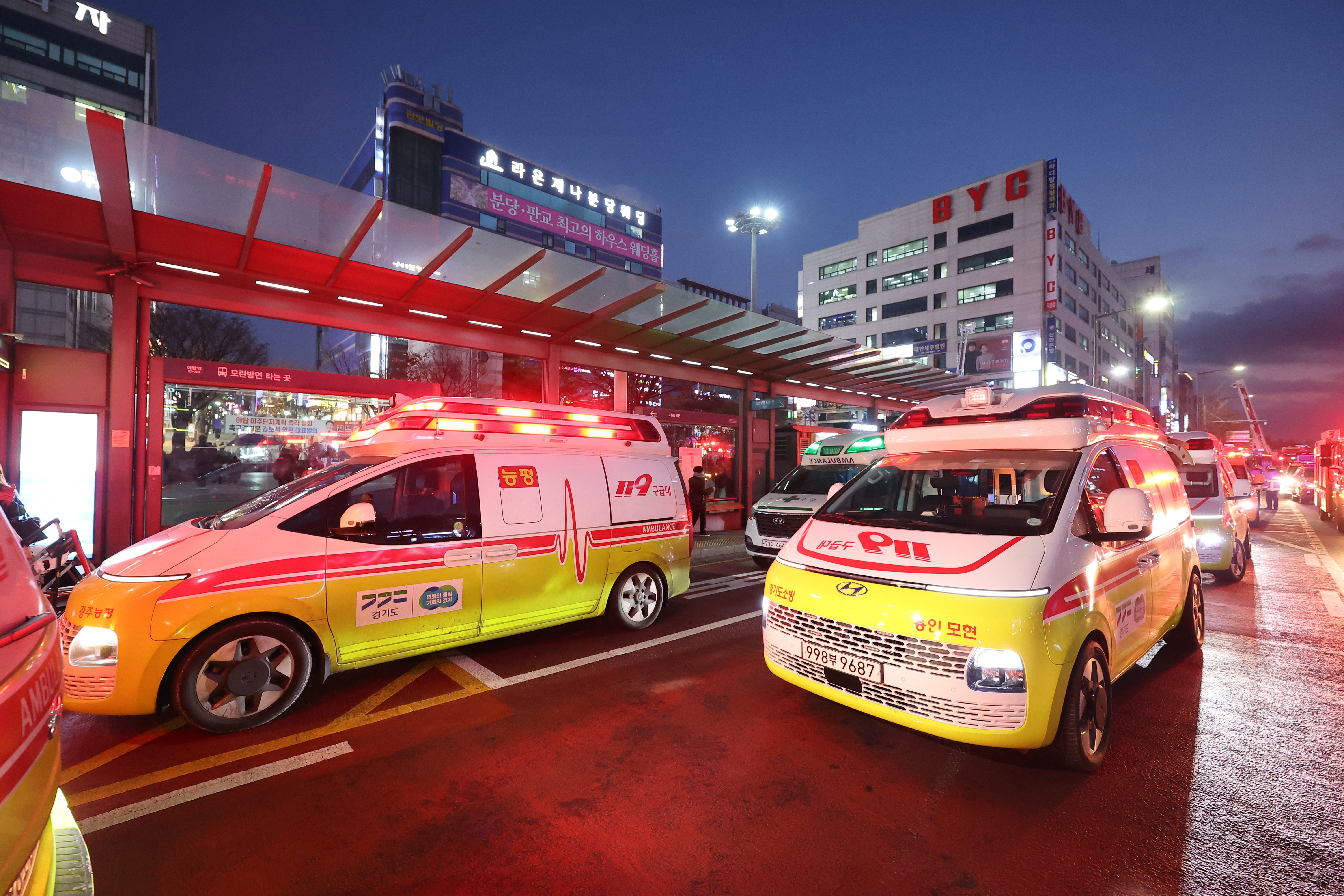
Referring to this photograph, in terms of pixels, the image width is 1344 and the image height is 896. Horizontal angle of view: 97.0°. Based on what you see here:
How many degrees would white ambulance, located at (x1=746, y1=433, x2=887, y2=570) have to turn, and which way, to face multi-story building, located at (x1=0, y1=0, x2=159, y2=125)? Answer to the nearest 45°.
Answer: approximately 45° to its right

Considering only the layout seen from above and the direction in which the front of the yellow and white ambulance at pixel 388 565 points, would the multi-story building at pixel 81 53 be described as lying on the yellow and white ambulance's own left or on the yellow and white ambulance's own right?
on the yellow and white ambulance's own right

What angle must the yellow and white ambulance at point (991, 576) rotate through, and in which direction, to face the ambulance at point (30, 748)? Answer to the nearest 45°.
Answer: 0° — it already faces it

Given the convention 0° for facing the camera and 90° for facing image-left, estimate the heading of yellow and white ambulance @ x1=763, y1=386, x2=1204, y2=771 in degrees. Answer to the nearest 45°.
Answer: approximately 45°

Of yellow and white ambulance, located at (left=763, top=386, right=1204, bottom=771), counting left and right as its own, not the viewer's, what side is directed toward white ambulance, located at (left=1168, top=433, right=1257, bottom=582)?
back

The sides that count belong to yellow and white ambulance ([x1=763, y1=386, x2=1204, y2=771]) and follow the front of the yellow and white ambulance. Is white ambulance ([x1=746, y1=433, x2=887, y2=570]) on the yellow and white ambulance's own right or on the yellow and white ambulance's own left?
on the yellow and white ambulance's own right

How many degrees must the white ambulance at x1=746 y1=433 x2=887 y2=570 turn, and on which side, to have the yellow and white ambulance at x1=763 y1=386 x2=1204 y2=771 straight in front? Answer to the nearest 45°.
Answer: approximately 45° to its left

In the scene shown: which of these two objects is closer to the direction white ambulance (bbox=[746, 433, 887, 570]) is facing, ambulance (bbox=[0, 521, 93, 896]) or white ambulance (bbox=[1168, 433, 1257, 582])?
the ambulance

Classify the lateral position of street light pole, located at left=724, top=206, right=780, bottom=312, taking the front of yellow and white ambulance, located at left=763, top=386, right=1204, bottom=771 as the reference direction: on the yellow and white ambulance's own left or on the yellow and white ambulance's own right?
on the yellow and white ambulance's own right

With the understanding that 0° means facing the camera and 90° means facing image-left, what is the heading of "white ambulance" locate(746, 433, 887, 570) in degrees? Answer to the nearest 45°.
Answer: approximately 45°

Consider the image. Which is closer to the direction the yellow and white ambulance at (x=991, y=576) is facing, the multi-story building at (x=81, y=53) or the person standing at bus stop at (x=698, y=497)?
the multi-story building
